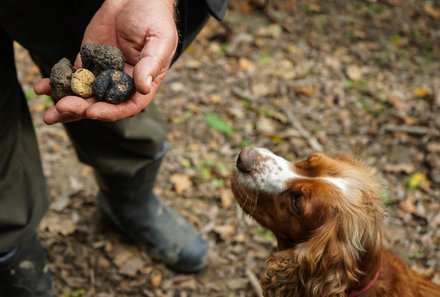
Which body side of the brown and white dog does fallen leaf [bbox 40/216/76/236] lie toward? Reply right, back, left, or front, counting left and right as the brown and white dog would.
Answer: front

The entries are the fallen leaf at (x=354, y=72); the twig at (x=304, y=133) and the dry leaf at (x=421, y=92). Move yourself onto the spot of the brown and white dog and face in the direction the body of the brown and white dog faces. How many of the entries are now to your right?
3

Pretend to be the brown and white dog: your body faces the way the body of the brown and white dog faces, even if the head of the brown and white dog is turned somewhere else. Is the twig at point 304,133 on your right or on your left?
on your right

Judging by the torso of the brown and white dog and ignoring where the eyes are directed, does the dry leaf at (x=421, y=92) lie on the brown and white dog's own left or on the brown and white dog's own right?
on the brown and white dog's own right

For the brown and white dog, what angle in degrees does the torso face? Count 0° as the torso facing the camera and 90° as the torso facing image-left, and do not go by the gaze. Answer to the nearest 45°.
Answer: approximately 90°

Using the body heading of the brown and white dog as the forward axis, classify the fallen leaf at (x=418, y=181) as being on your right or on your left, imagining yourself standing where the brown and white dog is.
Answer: on your right

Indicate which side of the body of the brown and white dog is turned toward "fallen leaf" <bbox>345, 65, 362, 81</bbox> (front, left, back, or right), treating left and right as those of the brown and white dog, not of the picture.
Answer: right
